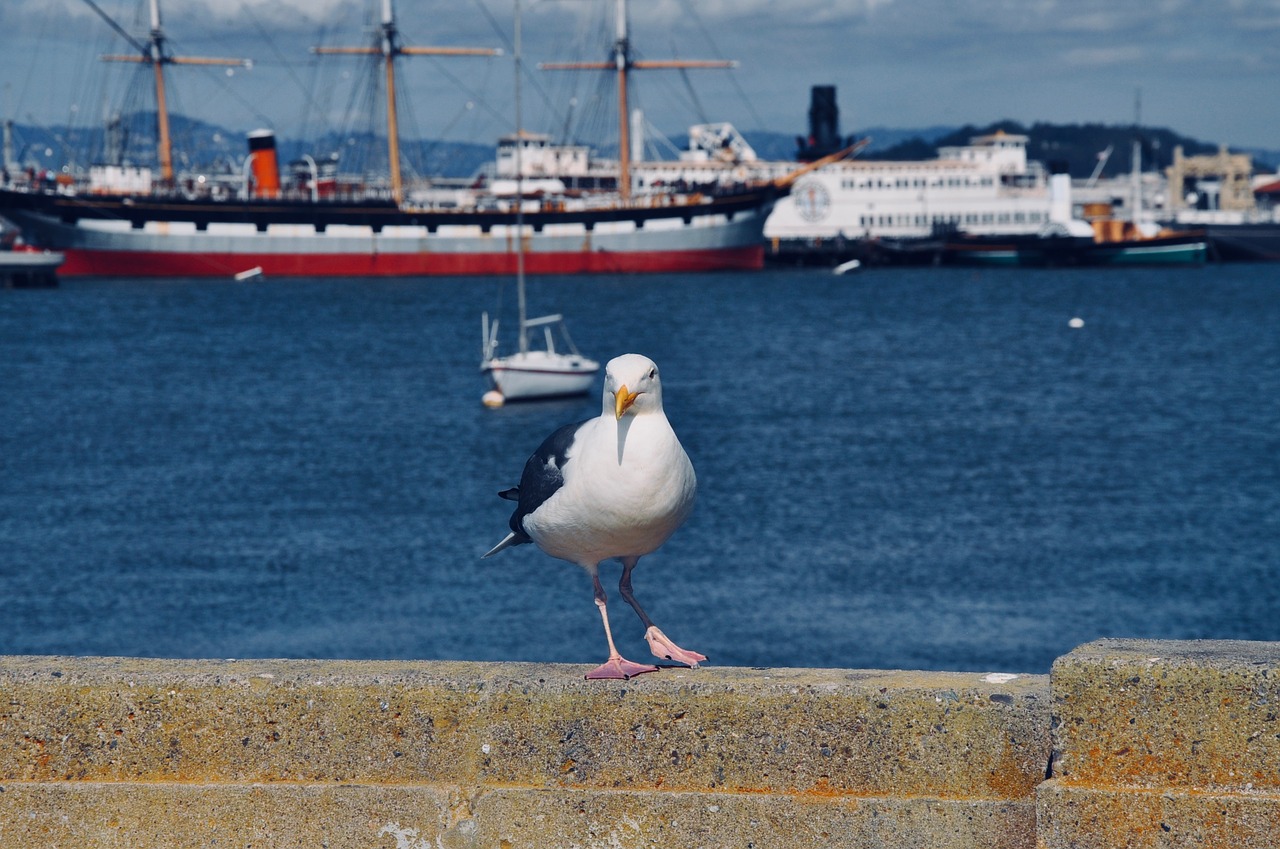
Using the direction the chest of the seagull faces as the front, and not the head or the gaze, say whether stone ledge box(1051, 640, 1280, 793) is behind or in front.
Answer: in front
